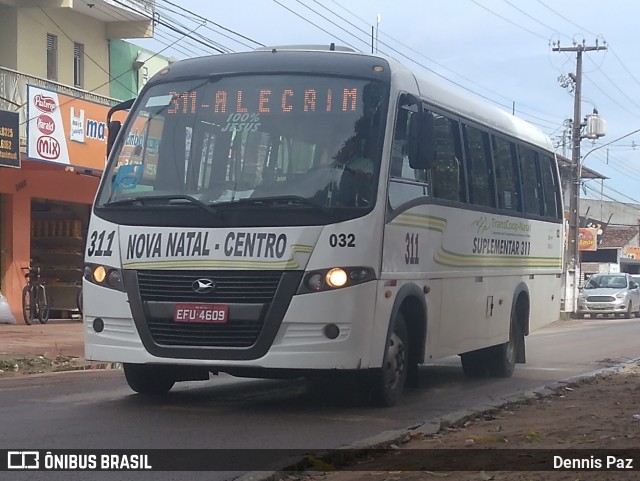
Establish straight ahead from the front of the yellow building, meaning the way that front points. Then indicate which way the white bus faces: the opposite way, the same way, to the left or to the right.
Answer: to the right

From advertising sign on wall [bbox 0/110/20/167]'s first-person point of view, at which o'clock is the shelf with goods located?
The shelf with goods is roughly at 8 o'clock from the advertising sign on wall.

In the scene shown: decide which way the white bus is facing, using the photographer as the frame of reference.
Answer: facing the viewer and to the left of the viewer

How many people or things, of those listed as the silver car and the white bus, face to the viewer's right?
0

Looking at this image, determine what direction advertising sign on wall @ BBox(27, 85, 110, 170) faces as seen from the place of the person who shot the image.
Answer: facing the viewer and to the right of the viewer

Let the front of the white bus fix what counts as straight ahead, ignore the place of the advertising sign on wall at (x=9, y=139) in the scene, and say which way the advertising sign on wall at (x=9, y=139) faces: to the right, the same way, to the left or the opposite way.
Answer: to the left

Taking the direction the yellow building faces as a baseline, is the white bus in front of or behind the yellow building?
in front

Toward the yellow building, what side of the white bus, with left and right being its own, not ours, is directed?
right

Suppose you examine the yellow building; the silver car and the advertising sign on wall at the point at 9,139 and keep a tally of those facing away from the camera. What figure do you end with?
0

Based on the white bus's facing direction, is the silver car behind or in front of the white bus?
behind

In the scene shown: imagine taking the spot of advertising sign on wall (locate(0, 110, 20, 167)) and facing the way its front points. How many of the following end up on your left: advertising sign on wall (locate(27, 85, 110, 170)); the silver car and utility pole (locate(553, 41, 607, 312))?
3

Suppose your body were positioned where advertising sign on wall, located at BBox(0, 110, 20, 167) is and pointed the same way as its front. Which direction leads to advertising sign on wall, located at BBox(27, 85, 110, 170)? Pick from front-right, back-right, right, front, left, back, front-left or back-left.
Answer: left

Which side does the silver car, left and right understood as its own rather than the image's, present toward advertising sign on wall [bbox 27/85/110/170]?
front
